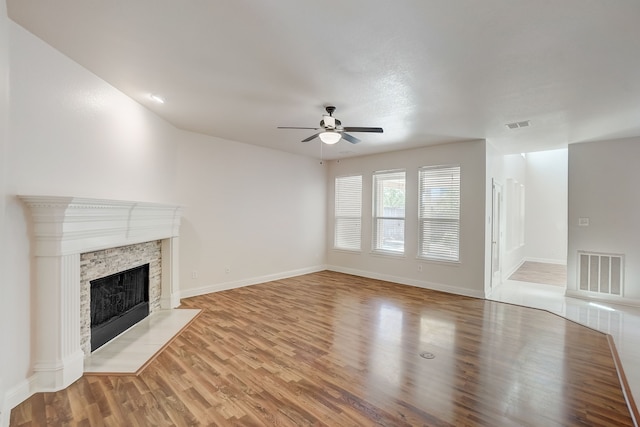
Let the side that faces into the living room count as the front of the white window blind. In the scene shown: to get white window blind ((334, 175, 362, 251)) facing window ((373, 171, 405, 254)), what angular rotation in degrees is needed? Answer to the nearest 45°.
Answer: approximately 90° to its left

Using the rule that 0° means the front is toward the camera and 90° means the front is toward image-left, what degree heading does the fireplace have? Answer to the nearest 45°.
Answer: approximately 315°

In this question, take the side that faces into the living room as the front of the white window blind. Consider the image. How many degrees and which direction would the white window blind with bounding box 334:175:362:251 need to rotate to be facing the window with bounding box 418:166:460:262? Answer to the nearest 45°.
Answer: approximately 90° to its left

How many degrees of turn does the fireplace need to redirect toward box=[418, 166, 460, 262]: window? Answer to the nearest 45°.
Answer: approximately 45° to its left
